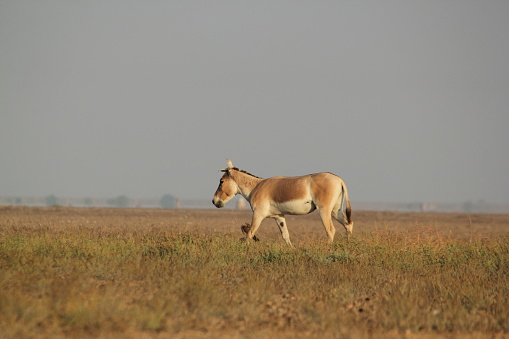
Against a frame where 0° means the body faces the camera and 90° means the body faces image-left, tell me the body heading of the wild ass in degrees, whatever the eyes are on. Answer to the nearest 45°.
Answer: approximately 90°
